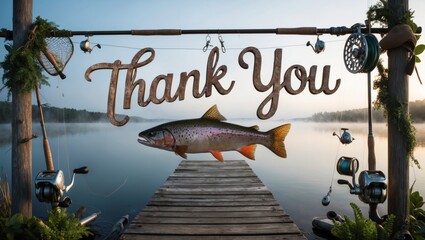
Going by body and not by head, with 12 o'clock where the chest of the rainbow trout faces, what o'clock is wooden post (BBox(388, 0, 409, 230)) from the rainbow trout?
The wooden post is roughly at 5 o'clock from the rainbow trout.

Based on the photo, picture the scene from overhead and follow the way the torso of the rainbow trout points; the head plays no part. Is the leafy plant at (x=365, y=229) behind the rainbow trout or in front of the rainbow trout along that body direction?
behind

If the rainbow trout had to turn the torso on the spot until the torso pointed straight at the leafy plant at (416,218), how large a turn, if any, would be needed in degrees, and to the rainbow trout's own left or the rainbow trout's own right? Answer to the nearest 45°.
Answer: approximately 135° to the rainbow trout's own left

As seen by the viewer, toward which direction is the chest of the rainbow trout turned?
to the viewer's left

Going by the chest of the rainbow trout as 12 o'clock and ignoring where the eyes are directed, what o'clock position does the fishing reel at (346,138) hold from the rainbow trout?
The fishing reel is roughly at 5 o'clock from the rainbow trout.

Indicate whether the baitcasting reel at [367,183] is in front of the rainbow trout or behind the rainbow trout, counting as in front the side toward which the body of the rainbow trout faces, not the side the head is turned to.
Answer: behind

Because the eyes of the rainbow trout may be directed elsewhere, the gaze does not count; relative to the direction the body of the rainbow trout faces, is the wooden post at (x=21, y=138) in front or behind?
in front

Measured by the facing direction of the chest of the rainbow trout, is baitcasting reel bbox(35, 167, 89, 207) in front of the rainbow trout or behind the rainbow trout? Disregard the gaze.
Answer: in front

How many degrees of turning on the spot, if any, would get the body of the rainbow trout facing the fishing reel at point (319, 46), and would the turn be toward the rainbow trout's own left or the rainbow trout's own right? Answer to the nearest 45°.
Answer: approximately 135° to the rainbow trout's own right

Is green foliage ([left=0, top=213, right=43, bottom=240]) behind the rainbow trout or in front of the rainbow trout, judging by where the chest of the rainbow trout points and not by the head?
in front
